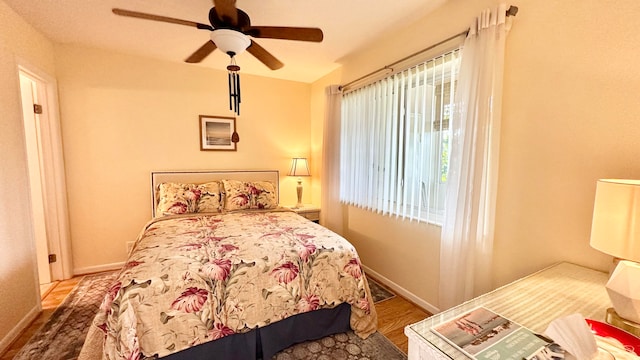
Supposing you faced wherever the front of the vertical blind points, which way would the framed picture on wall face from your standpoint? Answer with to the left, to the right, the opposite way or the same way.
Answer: to the left

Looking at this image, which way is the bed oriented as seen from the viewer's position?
toward the camera

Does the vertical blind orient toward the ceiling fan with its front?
yes

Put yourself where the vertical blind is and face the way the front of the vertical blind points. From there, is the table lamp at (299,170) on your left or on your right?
on your right

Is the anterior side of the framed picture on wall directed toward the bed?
yes

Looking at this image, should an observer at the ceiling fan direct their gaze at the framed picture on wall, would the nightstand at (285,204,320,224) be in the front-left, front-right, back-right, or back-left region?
front-right

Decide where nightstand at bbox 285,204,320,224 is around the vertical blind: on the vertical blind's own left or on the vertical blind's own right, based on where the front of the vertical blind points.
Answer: on the vertical blind's own right

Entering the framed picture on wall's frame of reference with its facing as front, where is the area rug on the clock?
The area rug is roughly at 1 o'clock from the framed picture on wall.

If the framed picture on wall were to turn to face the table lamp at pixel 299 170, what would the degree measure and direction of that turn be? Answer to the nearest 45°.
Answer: approximately 90° to its left

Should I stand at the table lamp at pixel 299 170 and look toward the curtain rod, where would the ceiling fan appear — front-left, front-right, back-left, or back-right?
front-right

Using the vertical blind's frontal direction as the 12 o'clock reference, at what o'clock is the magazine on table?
The magazine on table is roughly at 10 o'clock from the vertical blind.

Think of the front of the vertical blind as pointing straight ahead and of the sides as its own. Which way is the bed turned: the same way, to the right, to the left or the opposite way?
to the left

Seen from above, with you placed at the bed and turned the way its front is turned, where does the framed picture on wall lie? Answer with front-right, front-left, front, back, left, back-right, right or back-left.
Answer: back

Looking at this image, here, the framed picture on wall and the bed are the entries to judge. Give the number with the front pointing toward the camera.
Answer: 2

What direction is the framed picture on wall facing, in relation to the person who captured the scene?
facing the viewer

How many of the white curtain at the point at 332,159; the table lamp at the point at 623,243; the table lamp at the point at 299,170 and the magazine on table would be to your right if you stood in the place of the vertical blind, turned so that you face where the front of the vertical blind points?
2
